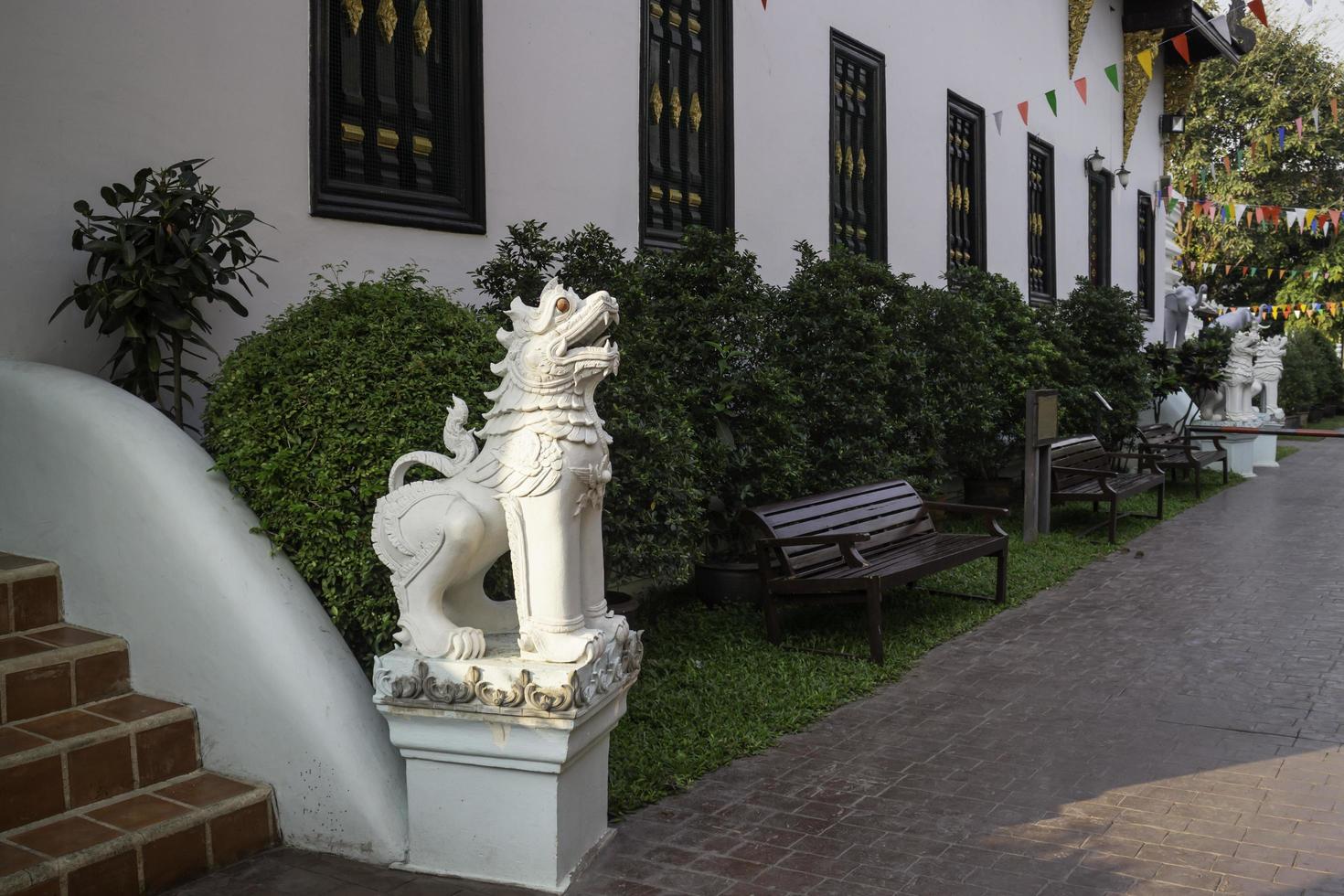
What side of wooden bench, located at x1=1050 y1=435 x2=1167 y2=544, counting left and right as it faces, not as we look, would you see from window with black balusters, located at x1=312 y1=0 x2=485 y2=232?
right

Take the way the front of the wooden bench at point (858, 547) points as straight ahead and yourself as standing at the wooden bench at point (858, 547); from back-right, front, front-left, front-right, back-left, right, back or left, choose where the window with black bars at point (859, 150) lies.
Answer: back-left

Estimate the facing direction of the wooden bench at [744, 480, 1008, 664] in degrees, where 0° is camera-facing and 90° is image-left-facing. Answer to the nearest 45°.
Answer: approximately 315°

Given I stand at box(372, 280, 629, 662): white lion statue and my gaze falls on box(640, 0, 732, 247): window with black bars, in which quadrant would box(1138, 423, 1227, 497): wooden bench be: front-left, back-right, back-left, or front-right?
front-right

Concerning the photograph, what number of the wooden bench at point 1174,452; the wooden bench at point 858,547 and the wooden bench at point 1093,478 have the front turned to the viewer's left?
0

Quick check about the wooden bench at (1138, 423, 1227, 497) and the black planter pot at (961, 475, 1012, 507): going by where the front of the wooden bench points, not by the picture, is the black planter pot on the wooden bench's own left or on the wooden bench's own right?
on the wooden bench's own right

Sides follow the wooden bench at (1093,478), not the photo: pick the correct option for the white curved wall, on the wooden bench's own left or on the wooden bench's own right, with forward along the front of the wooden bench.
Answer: on the wooden bench's own right

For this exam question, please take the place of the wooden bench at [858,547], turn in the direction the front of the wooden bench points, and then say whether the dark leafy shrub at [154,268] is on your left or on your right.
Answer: on your right

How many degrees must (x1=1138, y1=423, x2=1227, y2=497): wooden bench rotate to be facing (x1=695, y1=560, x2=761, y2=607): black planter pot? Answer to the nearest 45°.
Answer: approximately 45° to its right

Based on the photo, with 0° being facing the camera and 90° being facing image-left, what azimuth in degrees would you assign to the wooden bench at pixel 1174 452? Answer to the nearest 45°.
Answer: approximately 315°

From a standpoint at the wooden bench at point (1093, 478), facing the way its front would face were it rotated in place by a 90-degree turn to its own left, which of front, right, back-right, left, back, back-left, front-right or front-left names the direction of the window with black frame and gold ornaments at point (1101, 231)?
front-left

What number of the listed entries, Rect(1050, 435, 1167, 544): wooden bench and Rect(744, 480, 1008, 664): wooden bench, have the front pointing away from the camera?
0

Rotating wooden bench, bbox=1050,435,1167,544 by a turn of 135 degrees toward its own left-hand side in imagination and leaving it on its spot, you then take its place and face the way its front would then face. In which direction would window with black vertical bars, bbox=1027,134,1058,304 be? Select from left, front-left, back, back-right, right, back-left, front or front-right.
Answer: front

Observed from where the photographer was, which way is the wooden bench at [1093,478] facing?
facing the viewer and to the right of the viewer
